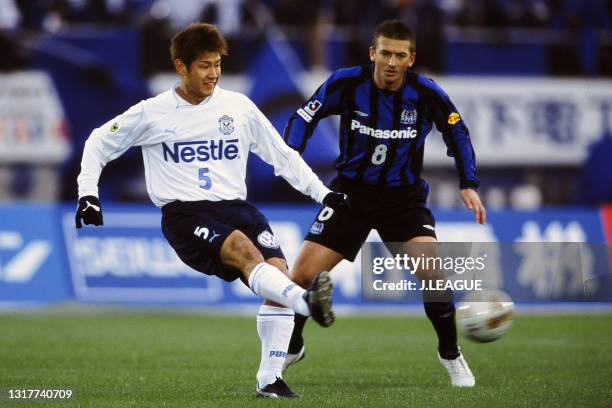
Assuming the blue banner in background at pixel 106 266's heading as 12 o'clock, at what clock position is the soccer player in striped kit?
The soccer player in striped kit is roughly at 11 o'clock from the blue banner in background.

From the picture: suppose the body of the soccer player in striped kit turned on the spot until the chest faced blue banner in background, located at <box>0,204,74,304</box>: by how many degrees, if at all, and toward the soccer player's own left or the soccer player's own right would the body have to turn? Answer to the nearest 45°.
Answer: approximately 135° to the soccer player's own right

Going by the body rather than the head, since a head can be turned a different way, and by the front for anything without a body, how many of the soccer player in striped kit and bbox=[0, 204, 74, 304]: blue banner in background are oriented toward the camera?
2

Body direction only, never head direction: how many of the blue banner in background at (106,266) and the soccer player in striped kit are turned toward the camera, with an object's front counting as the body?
2

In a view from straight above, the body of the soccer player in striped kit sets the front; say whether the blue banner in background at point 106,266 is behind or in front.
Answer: behind

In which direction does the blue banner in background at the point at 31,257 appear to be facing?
toward the camera

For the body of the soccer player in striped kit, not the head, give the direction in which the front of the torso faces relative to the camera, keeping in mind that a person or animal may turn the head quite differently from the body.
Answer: toward the camera

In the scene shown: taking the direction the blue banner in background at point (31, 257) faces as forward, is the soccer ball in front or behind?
in front

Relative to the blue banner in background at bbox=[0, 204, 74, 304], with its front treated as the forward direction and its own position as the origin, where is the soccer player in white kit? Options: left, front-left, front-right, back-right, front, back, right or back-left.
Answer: front
